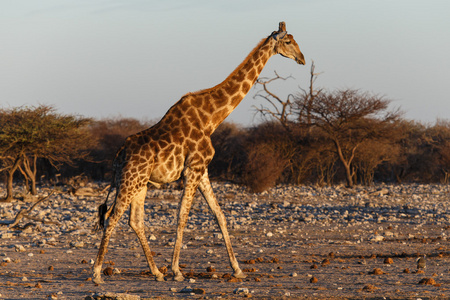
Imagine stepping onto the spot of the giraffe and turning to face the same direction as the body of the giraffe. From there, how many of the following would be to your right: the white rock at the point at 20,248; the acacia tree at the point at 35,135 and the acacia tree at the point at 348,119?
0

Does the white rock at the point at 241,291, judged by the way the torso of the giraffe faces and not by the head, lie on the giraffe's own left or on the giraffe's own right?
on the giraffe's own right

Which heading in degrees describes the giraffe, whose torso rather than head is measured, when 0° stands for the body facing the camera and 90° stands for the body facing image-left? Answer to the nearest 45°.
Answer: approximately 270°

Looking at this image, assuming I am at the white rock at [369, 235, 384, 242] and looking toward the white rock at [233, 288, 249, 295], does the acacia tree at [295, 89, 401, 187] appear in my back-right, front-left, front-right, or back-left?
back-right

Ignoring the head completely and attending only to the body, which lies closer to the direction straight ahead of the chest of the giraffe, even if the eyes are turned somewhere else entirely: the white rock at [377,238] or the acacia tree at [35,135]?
the white rock

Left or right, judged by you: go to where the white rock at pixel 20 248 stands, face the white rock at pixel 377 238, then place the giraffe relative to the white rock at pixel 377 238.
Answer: right

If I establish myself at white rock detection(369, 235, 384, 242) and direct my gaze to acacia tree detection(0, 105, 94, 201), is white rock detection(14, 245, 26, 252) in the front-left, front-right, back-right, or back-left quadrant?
front-left

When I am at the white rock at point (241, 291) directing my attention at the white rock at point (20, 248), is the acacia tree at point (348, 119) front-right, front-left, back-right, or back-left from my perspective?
front-right

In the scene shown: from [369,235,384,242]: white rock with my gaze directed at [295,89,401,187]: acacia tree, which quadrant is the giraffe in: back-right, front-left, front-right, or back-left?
back-left

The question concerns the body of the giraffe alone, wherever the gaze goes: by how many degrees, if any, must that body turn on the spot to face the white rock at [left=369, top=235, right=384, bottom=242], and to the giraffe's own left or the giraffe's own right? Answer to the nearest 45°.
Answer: approximately 45° to the giraffe's own left

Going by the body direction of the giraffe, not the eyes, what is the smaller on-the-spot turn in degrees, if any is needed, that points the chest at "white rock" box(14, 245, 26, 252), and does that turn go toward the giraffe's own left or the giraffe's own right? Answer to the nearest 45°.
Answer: approximately 135° to the giraffe's own left

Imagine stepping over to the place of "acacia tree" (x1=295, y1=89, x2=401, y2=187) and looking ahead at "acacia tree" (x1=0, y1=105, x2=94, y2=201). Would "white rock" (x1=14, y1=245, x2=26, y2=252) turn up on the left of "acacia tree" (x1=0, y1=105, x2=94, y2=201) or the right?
left

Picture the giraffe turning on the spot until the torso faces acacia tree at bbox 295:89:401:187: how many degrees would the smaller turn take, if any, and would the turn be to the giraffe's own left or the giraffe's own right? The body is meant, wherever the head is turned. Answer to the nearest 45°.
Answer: approximately 90° to the giraffe's own left

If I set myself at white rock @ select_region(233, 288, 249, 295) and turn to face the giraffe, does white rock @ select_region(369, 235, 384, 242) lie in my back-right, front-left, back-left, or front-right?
front-right

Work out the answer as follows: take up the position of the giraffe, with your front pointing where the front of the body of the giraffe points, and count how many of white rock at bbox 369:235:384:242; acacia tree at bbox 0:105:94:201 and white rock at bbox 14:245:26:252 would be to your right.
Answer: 0

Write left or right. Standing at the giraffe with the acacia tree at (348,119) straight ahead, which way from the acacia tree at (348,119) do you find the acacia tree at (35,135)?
left

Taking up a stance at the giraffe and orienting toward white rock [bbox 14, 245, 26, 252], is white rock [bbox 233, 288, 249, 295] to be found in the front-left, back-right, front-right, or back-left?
back-left
